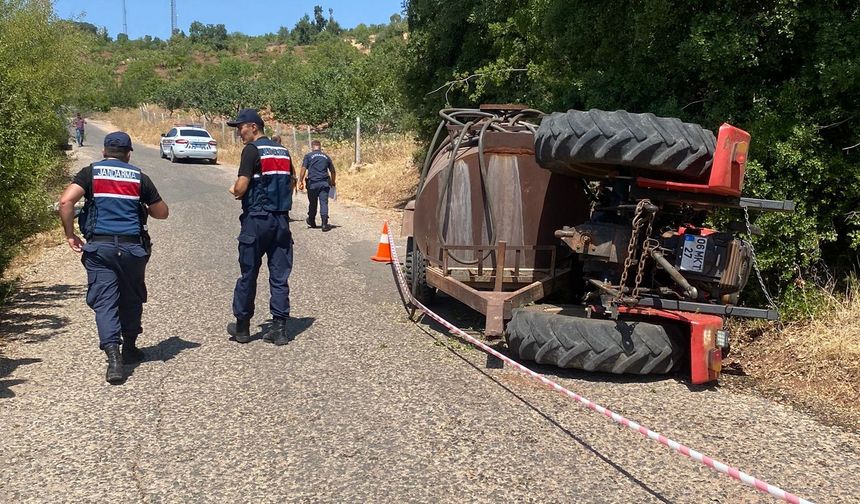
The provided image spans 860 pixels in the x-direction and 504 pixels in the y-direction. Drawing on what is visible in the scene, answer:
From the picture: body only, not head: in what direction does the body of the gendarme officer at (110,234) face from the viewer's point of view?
away from the camera

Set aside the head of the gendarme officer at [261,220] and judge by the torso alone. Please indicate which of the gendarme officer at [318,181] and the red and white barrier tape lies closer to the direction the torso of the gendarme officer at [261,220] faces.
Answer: the gendarme officer

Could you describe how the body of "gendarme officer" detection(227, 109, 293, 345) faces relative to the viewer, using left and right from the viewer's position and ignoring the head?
facing away from the viewer and to the left of the viewer

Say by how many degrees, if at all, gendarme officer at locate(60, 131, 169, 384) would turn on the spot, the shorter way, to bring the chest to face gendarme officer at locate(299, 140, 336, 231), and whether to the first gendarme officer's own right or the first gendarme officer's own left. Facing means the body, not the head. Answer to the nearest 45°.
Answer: approximately 45° to the first gendarme officer's own right

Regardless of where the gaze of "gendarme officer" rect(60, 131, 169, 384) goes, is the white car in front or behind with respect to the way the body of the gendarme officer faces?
in front

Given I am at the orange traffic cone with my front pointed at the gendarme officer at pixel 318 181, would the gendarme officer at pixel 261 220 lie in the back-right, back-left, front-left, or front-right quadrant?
back-left
